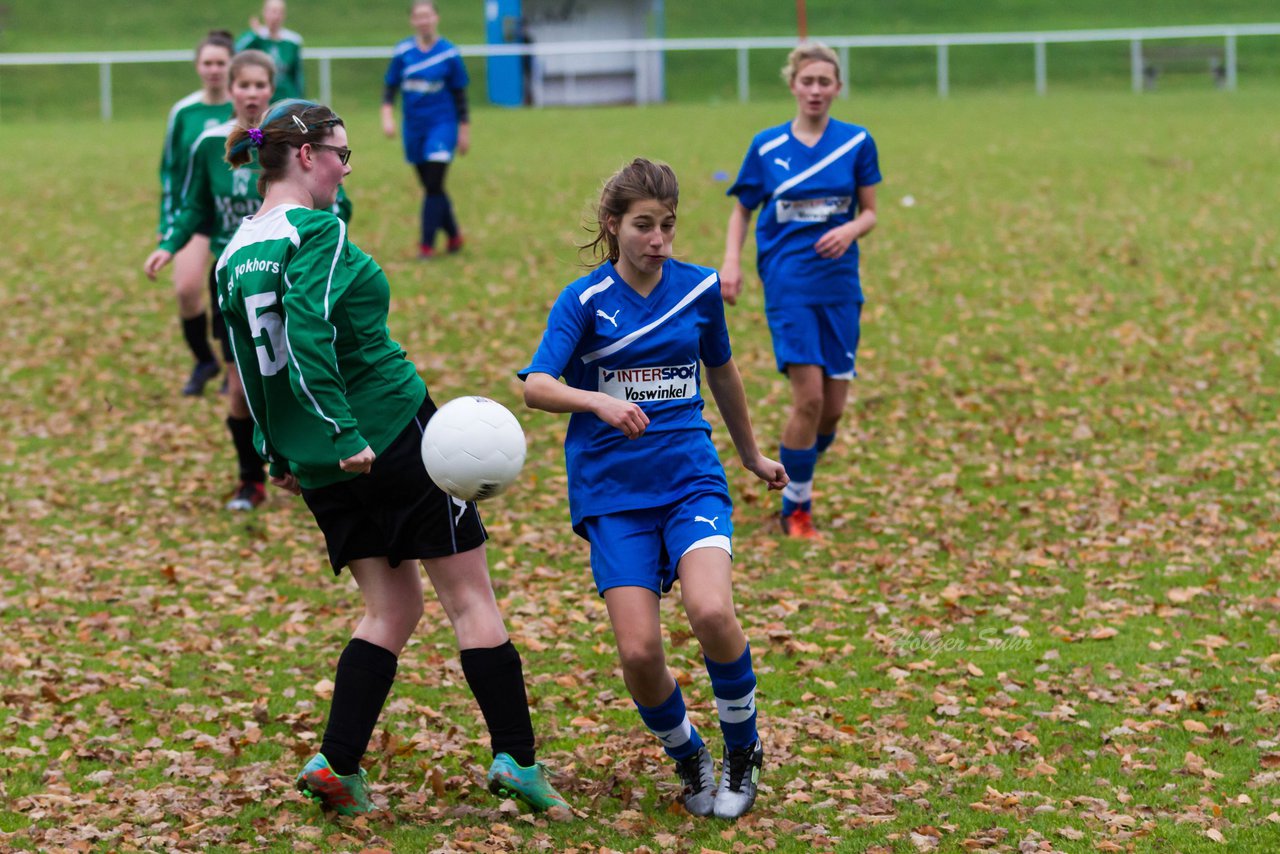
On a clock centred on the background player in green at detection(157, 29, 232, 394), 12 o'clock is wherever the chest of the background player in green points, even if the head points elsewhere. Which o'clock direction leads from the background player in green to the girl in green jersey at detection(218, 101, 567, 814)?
The girl in green jersey is roughly at 12 o'clock from the background player in green.

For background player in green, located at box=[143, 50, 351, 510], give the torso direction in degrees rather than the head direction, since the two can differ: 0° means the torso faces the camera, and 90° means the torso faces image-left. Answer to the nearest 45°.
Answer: approximately 0°

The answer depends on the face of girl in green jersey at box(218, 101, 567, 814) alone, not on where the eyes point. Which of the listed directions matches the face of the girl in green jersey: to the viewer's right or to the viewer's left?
to the viewer's right

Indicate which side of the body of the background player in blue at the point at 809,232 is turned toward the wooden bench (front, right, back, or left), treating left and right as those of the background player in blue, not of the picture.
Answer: back

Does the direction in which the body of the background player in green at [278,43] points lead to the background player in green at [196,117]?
yes

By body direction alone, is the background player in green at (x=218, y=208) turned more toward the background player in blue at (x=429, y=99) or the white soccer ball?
the white soccer ball

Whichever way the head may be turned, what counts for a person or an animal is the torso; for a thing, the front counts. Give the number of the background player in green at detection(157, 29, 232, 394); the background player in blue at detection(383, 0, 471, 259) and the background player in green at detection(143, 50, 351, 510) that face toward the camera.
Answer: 3

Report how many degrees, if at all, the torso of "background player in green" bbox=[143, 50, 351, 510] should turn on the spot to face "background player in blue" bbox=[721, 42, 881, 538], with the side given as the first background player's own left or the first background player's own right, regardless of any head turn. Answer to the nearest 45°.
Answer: approximately 45° to the first background player's own left

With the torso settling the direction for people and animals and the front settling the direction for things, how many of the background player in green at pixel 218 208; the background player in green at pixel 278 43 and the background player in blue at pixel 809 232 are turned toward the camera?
3

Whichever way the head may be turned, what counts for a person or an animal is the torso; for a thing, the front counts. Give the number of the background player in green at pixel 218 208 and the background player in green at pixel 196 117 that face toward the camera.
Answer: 2
